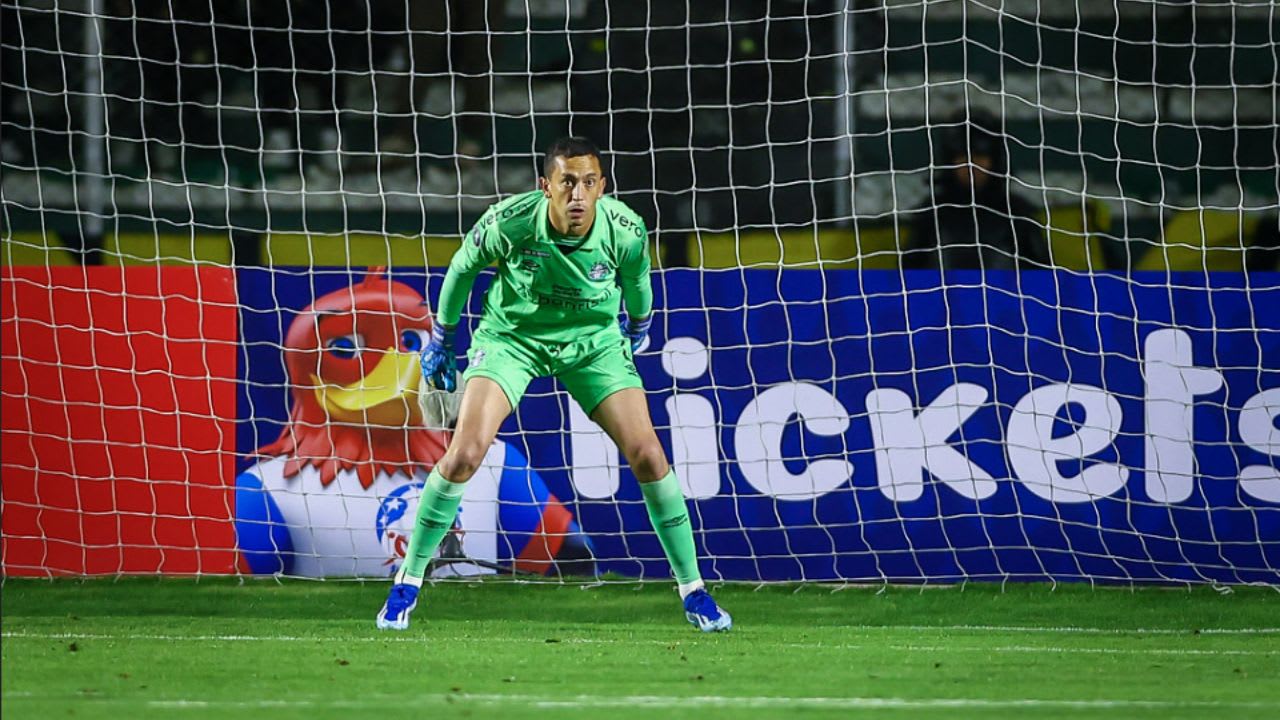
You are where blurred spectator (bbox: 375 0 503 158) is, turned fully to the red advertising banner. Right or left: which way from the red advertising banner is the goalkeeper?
left

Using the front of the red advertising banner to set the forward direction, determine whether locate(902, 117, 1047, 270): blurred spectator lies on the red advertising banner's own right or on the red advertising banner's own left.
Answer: on the red advertising banner's own left

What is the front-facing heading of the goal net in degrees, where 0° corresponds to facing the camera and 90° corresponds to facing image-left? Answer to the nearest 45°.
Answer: approximately 0°
